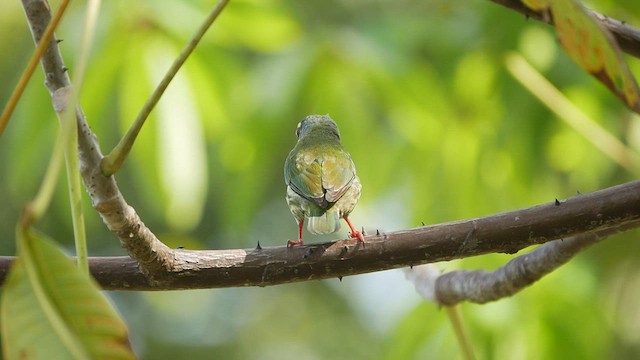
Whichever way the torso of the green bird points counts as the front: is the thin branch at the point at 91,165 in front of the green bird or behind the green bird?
behind

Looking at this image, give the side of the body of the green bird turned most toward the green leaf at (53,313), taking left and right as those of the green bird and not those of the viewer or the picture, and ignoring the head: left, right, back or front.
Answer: back

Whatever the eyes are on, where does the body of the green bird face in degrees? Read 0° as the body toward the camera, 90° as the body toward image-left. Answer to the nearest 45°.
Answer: approximately 180°
